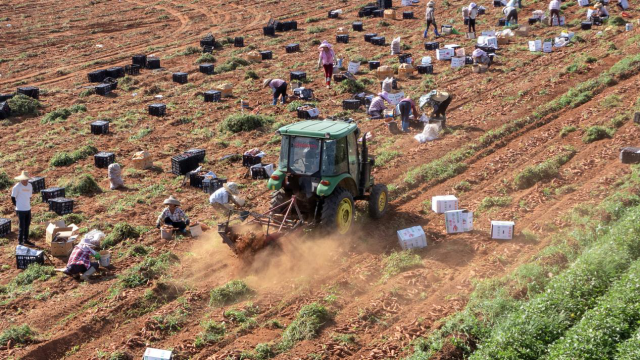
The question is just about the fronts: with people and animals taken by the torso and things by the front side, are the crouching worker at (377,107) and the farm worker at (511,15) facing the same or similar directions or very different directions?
very different directions

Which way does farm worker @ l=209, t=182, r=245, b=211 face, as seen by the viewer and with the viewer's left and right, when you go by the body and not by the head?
facing to the right of the viewer

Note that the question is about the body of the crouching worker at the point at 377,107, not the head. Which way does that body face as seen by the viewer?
to the viewer's right

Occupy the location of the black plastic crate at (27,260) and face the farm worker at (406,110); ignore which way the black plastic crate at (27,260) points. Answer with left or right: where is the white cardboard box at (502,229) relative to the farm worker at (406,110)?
right

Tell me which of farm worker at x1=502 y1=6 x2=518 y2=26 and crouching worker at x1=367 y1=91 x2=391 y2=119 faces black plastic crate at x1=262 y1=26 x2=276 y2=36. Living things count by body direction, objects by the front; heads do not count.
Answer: the farm worker

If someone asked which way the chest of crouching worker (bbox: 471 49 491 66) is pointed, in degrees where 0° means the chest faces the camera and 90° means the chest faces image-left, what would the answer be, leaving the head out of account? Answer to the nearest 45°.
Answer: approximately 90°

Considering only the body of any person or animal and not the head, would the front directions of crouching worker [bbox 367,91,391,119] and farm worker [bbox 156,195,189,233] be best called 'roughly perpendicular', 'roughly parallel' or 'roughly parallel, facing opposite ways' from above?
roughly perpendicular

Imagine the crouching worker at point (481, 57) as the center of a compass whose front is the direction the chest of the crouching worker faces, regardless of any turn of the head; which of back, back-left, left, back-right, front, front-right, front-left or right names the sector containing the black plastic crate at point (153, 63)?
front
